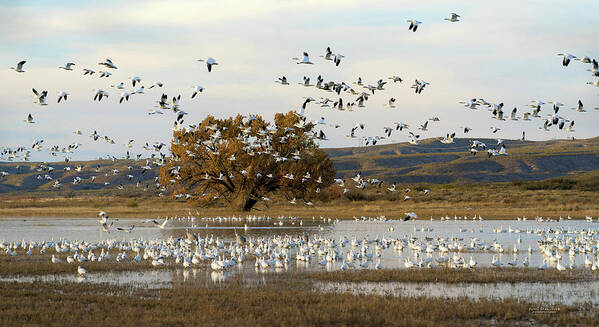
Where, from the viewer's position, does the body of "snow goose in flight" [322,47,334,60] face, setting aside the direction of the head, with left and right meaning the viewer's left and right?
facing to the left of the viewer

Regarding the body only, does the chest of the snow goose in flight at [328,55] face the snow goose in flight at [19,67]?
yes

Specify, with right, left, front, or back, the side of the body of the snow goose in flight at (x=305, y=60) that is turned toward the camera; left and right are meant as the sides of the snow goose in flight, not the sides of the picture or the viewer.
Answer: left

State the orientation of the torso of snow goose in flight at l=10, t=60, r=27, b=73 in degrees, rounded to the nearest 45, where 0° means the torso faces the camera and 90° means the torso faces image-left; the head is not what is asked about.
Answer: approximately 90°

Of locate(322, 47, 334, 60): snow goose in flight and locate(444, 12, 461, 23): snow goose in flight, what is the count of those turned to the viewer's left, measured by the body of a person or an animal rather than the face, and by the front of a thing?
2

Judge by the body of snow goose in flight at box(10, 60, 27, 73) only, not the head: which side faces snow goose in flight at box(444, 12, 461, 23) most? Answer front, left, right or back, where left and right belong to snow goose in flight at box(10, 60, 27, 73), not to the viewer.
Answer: back

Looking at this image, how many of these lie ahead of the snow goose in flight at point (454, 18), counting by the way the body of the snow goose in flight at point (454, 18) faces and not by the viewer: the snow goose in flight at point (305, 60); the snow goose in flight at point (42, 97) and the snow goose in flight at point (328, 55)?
3

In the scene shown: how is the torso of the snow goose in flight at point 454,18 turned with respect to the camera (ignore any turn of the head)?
to the viewer's left

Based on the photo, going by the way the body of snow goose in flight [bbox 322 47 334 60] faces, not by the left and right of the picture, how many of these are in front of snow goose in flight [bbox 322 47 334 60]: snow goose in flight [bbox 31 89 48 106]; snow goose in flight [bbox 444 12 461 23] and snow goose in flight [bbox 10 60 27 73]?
2
